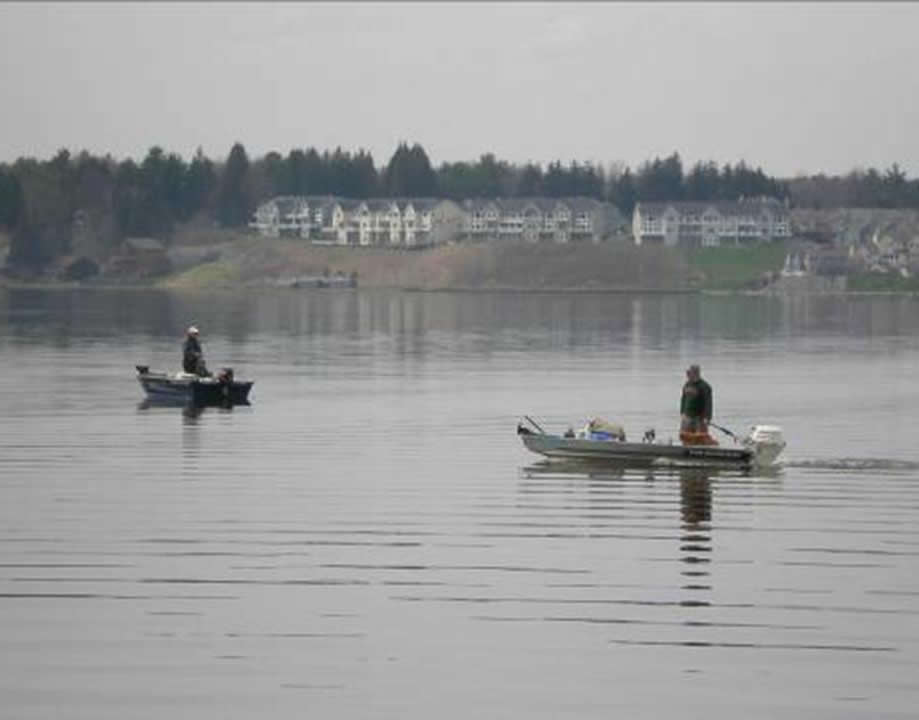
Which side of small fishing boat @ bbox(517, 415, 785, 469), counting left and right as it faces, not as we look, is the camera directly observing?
left
